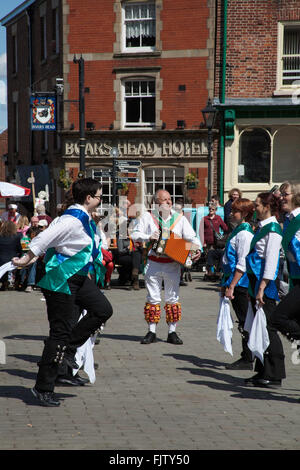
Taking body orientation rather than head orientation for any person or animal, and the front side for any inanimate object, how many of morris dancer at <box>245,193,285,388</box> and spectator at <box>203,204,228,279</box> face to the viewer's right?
0

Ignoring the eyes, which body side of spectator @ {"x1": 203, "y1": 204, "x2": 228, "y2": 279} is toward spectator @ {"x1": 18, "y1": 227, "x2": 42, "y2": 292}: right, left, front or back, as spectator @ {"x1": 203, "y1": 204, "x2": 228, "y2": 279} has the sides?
right

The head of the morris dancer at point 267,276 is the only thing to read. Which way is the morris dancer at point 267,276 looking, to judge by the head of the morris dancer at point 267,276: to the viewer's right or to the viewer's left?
to the viewer's left

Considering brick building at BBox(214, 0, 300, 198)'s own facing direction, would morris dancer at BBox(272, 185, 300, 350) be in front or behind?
in front

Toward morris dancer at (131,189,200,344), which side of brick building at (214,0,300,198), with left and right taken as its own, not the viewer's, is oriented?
front

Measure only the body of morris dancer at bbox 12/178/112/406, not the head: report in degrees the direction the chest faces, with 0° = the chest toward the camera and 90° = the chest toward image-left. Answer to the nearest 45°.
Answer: approximately 270°

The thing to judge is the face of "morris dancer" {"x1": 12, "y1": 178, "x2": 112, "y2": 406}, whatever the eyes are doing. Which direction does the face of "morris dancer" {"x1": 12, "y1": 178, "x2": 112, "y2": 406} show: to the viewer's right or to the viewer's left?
to the viewer's right

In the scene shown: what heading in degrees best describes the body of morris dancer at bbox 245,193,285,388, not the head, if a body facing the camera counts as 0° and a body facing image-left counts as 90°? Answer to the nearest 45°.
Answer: approximately 90°

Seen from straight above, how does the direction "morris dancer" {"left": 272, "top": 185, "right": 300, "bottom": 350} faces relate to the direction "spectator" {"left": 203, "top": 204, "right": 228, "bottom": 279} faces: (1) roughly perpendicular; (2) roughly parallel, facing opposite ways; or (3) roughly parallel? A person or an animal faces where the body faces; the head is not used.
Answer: roughly perpendicular

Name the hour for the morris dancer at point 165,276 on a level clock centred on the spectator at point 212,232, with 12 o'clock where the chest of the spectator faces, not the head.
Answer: The morris dancer is roughly at 12 o'clock from the spectator.

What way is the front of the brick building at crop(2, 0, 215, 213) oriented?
toward the camera

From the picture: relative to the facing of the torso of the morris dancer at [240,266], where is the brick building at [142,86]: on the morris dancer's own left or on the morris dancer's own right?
on the morris dancer's own right

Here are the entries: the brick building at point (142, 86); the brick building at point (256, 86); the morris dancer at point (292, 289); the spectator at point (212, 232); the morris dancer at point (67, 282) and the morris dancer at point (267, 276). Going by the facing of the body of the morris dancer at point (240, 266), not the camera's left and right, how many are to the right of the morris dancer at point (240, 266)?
3

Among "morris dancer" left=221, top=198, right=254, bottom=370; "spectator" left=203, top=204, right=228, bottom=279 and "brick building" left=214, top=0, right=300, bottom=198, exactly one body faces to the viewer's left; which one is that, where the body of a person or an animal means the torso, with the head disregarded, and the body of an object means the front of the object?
the morris dancer

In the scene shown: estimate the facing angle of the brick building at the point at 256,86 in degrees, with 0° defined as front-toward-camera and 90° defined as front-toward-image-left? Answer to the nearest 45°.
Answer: approximately 0°
